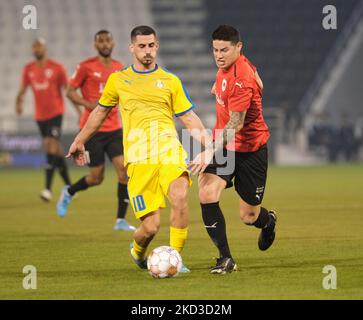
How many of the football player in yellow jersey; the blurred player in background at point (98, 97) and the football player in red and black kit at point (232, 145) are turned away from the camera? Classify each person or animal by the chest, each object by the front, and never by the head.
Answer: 0

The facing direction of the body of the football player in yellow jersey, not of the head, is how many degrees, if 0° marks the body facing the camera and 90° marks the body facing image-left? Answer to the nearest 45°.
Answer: approximately 0°

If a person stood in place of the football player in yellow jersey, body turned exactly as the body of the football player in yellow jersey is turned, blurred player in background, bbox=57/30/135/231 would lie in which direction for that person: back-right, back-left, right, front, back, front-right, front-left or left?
back

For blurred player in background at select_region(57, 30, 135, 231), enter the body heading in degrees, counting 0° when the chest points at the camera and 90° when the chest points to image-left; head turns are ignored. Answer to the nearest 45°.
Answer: approximately 315°

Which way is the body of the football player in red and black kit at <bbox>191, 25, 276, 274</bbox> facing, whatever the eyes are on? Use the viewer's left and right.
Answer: facing the viewer and to the left of the viewer

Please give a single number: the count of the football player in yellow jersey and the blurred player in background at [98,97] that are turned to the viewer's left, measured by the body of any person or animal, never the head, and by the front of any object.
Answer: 0

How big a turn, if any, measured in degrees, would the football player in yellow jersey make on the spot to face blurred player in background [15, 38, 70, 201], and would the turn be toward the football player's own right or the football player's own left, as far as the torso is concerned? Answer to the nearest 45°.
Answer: approximately 180°

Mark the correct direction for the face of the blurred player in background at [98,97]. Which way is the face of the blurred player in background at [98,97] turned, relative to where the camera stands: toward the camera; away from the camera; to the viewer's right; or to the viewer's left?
toward the camera

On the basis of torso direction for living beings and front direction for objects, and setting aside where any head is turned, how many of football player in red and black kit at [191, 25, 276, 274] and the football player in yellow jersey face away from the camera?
0

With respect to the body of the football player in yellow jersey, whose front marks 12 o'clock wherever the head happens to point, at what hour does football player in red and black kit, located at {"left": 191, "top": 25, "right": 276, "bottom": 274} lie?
The football player in red and black kit is roughly at 9 o'clock from the football player in yellow jersey.
